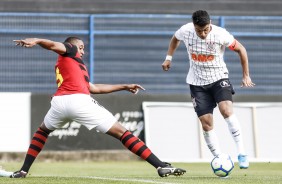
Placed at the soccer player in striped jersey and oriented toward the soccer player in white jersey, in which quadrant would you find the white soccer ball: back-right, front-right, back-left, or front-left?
front-right

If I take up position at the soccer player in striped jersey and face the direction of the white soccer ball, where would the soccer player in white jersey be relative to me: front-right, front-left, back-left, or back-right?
front-left

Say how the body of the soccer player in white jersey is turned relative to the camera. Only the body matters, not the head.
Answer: toward the camera

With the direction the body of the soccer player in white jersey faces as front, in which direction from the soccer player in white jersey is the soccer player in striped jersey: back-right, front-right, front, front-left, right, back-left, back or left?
front-right

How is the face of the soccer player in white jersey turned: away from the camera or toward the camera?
toward the camera
